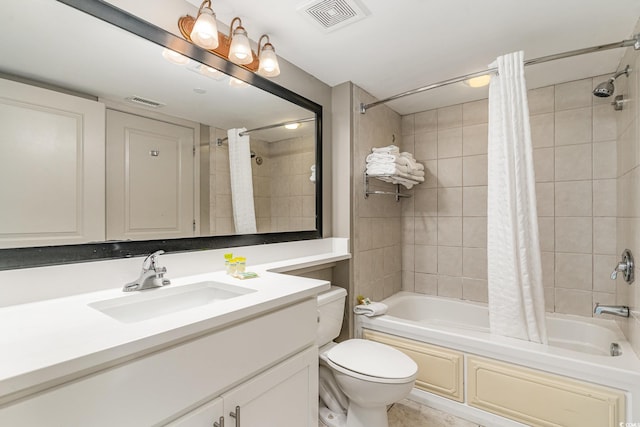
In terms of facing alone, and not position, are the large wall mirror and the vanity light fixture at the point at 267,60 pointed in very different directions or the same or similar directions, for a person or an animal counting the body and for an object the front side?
same or similar directions

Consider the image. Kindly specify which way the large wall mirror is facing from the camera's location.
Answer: facing the viewer and to the right of the viewer

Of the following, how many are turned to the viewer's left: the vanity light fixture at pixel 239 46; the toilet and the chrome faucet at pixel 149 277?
0

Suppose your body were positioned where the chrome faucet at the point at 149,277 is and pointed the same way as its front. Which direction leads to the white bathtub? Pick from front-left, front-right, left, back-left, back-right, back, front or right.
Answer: front-left

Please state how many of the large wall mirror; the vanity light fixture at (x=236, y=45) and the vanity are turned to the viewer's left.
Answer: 0

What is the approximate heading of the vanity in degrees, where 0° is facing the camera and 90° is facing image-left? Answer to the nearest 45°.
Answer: approximately 315°

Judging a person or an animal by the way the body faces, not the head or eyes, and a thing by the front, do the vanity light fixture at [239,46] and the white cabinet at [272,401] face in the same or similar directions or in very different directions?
same or similar directions

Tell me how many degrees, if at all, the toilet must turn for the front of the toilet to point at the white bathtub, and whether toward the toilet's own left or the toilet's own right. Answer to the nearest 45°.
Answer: approximately 90° to the toilet's own left

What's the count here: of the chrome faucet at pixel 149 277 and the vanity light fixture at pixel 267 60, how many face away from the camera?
0

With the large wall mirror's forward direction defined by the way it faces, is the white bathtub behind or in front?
in front

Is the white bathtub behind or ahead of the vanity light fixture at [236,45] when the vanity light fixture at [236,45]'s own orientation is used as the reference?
ahead

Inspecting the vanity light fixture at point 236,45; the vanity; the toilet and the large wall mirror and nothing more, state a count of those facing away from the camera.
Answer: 0

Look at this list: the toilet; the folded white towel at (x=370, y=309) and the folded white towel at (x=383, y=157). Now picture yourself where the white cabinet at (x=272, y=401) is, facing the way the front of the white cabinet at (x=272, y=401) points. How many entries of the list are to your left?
3

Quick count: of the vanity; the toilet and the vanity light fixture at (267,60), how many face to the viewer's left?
0
